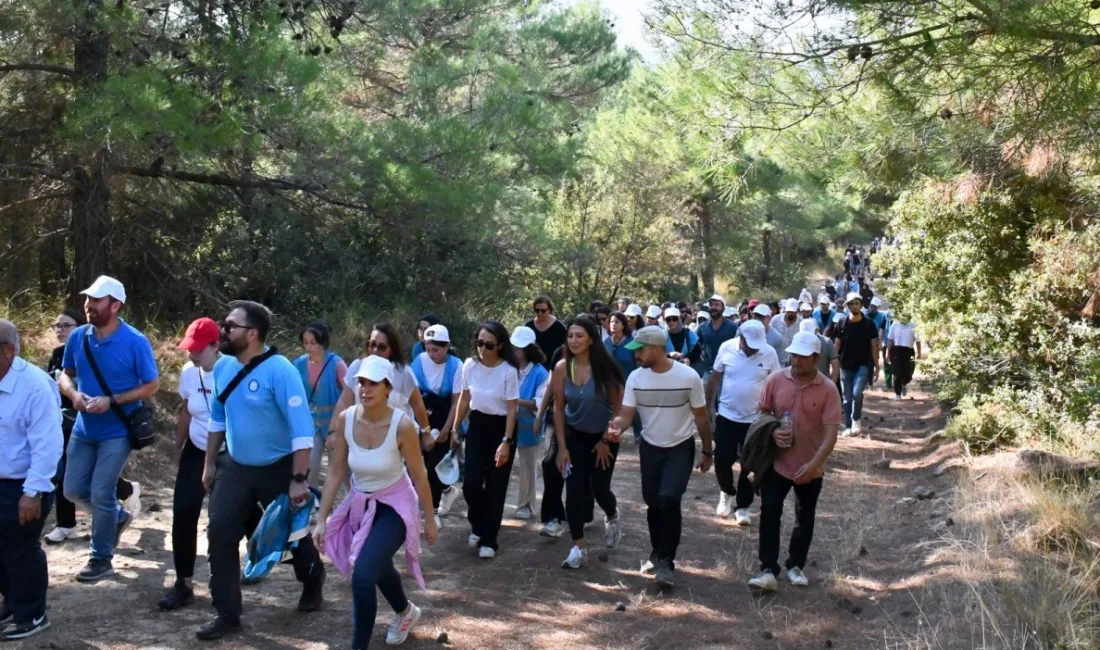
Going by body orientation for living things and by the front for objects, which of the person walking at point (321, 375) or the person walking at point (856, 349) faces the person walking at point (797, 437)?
the person walking at point (856, 349)

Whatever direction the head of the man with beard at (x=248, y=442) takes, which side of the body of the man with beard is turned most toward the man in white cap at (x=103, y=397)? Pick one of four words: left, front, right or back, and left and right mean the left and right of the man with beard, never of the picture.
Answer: right

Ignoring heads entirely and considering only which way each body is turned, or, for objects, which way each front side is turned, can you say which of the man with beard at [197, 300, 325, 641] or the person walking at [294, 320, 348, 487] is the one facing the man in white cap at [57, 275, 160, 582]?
the person walking

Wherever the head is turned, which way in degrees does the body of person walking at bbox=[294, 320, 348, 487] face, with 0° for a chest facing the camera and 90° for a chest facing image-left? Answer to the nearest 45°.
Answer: approximately 45°

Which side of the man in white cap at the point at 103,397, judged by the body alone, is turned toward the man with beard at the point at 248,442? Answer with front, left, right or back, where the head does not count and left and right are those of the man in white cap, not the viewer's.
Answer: left

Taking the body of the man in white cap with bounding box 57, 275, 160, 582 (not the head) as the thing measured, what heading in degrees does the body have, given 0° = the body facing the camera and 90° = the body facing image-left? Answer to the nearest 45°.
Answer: approximately 45°

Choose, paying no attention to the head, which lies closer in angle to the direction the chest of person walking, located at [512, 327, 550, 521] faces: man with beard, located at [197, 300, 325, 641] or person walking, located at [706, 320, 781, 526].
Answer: the man with beard

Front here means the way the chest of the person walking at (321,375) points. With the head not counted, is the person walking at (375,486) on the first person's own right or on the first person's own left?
on the first person's own left

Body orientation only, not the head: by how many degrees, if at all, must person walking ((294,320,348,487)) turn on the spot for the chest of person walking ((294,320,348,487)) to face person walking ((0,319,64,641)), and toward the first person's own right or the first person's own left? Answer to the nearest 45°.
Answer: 0° — they already face them
